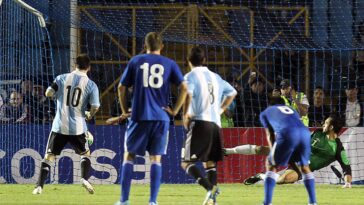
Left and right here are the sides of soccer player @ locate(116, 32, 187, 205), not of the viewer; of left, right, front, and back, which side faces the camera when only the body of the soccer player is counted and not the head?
back

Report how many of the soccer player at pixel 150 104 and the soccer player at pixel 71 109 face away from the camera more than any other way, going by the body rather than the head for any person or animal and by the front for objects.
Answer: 2

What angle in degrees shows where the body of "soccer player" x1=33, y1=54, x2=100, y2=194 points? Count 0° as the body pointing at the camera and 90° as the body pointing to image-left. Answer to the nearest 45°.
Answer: approximately 180°

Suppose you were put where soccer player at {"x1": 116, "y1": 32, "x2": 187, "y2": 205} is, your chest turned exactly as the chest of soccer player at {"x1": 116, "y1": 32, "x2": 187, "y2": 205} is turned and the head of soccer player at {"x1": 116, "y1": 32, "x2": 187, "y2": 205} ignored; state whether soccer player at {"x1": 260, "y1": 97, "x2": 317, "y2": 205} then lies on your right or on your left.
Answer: on your right

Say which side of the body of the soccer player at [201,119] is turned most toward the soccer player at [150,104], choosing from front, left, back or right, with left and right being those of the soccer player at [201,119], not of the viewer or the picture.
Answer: left

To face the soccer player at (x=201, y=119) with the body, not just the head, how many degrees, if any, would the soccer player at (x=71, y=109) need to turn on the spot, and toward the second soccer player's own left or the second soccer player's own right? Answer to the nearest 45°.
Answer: approximately 135° to the second soccer player's own right

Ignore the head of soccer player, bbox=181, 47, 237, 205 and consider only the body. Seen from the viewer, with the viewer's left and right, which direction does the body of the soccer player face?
facing away from the viewer and to the left of the viewer

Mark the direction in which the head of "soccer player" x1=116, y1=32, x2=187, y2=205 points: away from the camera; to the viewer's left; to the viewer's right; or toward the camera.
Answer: away from the camera
